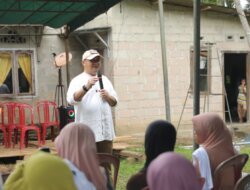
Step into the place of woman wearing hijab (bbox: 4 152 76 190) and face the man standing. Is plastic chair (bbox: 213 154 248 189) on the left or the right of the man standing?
right

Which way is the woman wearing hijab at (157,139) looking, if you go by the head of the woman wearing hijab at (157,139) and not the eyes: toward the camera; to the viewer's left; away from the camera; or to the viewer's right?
away from the camera

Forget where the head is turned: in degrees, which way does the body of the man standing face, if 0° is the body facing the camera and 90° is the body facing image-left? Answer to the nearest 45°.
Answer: approximately 315°

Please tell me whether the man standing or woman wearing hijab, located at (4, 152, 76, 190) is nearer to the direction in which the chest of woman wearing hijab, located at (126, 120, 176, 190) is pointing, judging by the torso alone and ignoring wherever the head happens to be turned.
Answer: the man standing

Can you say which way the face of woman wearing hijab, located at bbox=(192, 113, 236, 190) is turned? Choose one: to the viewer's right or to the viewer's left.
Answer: to the viewer's left

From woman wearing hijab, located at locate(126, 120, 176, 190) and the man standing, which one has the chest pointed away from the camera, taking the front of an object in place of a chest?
the woman wearing hijab

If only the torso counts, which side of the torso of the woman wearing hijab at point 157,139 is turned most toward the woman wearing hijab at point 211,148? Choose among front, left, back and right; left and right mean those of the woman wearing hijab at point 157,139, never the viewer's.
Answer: right

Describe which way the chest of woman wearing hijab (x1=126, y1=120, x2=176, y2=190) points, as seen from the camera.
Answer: away from the camera

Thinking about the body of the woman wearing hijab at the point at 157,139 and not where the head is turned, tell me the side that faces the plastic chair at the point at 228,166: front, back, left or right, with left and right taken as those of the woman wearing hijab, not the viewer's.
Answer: right

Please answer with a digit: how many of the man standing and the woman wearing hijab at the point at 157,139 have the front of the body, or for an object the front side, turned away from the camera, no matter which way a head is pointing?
1

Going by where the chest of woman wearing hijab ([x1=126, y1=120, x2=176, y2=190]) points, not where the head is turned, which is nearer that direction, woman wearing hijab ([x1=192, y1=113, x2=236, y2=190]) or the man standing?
the man standing
